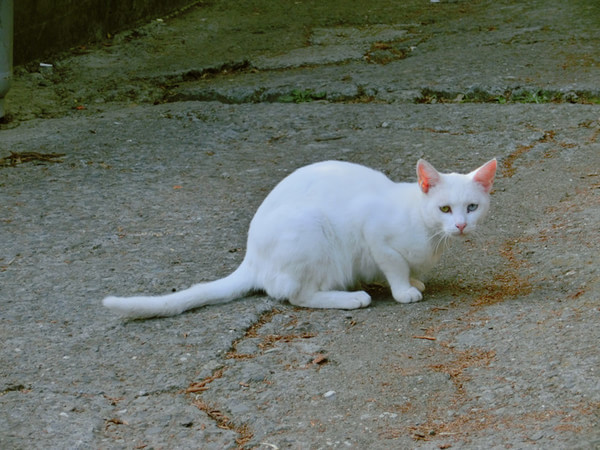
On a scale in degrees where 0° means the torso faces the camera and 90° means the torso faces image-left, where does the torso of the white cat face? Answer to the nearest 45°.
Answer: approximately 270°

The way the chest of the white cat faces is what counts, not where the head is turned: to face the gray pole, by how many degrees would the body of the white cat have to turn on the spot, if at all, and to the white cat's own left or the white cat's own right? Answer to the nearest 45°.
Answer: approximately 135° to the white cat's own left

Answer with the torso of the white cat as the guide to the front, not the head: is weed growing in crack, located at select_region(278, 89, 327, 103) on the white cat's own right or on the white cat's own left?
on the white cat's own left
